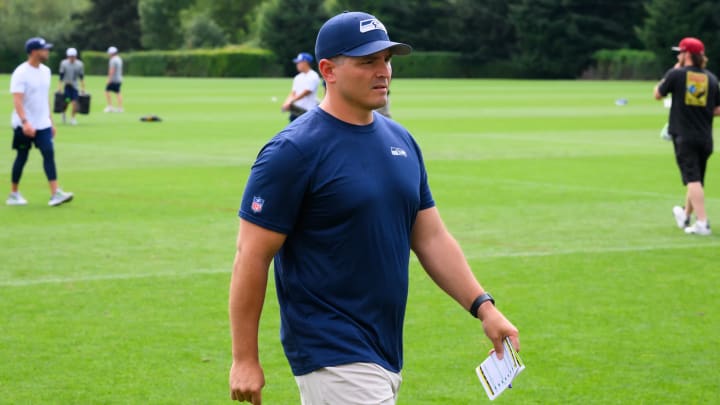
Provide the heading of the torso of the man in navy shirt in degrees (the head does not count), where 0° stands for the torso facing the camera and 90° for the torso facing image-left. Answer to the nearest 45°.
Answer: approximately 315°

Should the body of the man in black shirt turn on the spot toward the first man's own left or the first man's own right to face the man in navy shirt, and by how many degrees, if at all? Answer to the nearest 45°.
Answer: approximately 135° to the first man's own left

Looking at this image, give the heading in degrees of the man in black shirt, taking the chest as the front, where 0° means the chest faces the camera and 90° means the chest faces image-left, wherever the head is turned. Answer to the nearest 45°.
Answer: approximately 135°

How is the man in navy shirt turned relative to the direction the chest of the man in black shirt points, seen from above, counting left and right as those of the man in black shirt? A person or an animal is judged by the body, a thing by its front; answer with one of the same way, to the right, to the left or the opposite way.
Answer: the opposite way
